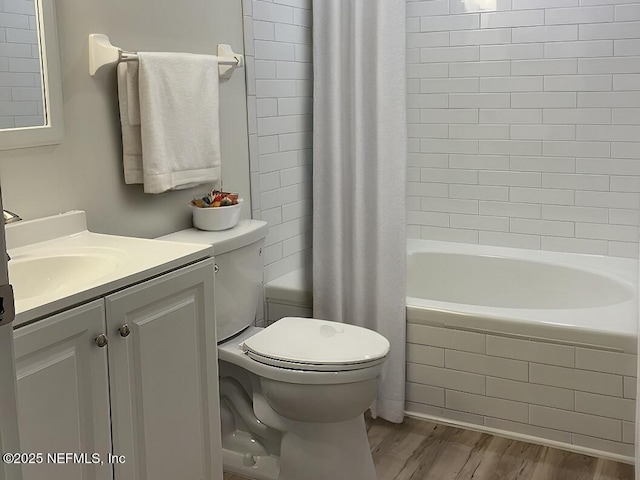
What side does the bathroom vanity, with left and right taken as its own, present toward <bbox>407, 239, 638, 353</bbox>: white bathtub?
left

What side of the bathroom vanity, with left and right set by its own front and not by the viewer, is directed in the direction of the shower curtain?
left

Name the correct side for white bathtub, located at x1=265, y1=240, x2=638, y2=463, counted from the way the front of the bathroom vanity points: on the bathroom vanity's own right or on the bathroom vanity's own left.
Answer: on the bathroom vanity's own left

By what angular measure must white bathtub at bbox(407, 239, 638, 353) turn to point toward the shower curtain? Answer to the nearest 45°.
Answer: approximately 45° to its right

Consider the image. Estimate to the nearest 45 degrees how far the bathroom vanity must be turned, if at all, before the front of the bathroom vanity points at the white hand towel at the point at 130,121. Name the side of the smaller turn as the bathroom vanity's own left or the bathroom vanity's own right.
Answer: approximately 135° to the bathroom vanity's own left

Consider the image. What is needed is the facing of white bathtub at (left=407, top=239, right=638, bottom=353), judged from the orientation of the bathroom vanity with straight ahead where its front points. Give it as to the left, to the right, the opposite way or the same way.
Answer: to the right

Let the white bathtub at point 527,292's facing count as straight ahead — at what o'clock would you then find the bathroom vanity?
The bathroom vanity is roughly at 1 o'clock from the white bathtub.

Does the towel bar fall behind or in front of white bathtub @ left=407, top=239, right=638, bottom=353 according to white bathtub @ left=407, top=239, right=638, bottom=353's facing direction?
in front

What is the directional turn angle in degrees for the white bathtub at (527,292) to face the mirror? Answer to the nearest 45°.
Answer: approximately 45° to its right

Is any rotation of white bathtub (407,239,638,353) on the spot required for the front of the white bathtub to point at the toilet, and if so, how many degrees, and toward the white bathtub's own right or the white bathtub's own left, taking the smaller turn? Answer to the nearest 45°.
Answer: approximately 45° to the white bathtub's own right

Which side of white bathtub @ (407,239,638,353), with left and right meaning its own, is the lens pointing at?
front

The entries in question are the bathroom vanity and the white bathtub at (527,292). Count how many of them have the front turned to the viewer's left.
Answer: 0
